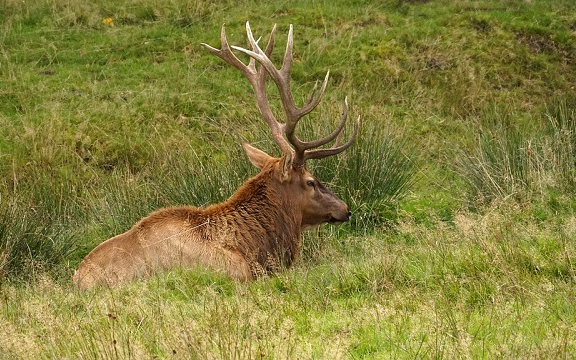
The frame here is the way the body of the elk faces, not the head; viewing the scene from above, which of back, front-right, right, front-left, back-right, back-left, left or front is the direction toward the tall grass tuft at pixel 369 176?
front-left

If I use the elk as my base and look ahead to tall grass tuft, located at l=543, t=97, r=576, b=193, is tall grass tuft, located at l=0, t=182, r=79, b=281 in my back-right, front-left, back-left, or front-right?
back-left

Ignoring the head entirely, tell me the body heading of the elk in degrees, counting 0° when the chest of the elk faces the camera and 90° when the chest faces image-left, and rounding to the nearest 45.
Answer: approximately 270°

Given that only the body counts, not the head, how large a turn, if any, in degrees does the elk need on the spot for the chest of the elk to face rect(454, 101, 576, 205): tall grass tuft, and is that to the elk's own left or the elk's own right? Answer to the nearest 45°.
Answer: approximately 45° to the elk's own left

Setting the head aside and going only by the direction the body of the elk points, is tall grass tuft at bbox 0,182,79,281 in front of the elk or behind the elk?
behind
